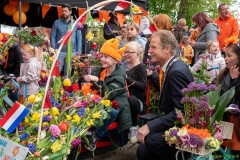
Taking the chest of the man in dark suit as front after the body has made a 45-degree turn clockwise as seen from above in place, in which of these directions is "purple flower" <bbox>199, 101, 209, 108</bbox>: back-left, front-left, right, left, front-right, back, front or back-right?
back

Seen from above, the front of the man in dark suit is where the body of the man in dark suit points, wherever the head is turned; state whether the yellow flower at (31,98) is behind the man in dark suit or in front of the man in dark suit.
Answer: in front

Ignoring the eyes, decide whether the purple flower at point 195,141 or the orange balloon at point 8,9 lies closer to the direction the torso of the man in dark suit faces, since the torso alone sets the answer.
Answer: the orange balloon

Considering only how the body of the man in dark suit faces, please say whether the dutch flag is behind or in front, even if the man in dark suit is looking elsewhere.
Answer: in front

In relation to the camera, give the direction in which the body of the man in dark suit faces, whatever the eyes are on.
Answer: to the viewer's left

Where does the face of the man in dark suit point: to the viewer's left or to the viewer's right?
to the viewer's left

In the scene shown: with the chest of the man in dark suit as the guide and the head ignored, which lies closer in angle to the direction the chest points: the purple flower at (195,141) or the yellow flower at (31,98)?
the yellow flower

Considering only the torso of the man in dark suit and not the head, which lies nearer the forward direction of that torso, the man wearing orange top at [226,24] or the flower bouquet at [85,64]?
the flower bouquet

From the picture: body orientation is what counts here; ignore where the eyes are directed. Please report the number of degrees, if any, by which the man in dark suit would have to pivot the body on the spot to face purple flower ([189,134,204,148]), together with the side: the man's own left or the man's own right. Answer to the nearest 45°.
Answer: approximately 135° to the man's own left

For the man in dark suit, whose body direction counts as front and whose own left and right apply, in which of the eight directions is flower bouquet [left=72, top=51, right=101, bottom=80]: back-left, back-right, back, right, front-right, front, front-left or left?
front-right

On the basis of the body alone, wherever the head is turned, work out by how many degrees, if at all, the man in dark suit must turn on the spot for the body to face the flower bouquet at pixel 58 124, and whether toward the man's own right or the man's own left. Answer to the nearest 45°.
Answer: approximately 45° to the man's own left

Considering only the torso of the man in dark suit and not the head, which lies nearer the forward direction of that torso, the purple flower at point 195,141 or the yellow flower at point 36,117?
the yellow flower

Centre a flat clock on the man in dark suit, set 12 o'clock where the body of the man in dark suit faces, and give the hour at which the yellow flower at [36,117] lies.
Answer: The yellow flower is roughly at 11 o'clock from the man in dark suit.
